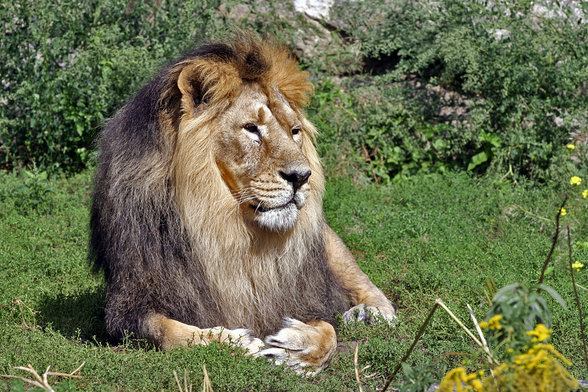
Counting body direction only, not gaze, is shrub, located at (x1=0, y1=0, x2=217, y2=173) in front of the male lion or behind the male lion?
behind

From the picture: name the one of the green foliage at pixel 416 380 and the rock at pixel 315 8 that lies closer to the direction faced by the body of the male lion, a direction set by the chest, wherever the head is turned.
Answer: the green foliage

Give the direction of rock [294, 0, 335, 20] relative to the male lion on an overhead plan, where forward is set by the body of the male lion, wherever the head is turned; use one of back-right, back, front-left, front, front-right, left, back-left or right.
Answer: back-left

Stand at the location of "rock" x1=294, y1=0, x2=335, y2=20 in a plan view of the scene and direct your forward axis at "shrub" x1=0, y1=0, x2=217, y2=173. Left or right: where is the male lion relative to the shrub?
left

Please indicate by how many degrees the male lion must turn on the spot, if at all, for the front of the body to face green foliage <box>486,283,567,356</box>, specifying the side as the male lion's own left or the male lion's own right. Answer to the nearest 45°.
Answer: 0° — it already faces it

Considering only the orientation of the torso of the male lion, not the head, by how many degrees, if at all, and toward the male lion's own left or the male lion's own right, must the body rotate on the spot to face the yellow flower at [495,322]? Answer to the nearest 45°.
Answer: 0° — it already faces it

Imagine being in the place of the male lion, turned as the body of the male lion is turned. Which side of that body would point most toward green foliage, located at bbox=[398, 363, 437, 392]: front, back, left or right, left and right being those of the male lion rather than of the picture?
front

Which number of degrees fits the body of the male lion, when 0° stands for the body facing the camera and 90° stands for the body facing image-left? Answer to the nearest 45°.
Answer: approximately 315°

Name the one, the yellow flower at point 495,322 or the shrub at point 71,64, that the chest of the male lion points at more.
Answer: the yellow flower
